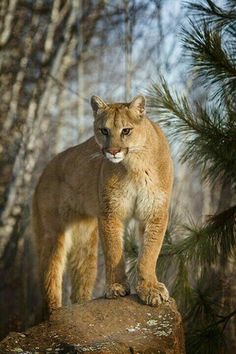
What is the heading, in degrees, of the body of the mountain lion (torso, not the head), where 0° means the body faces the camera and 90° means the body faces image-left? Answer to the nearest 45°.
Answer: approximately 315°
